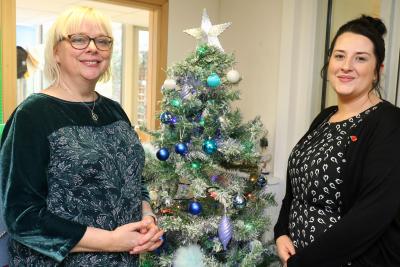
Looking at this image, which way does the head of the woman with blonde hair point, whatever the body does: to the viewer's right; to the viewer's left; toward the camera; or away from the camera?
toward the camera

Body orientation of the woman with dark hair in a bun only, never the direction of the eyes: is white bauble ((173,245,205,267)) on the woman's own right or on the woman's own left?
on the woman's own right

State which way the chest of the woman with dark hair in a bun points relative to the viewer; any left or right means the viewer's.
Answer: facing the viewer and to the left of the viewer

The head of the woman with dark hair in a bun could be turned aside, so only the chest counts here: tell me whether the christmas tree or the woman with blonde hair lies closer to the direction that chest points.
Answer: the woman with blonde hair

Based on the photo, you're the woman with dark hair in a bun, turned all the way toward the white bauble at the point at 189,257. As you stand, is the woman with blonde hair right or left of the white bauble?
left

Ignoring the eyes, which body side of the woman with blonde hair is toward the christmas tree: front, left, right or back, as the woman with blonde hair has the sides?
left

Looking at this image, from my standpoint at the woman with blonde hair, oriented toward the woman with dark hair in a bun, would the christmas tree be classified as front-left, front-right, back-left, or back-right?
front-left

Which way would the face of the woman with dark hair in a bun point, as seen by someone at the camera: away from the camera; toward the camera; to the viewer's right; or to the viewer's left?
toward the camera

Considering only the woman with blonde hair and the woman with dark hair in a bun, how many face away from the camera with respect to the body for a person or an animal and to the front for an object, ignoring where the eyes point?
0

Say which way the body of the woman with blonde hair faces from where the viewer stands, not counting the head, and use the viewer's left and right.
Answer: facing the viewer and to the right of the viewer
